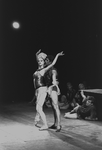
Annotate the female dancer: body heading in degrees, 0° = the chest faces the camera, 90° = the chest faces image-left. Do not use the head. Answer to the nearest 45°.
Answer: approximately 45°
